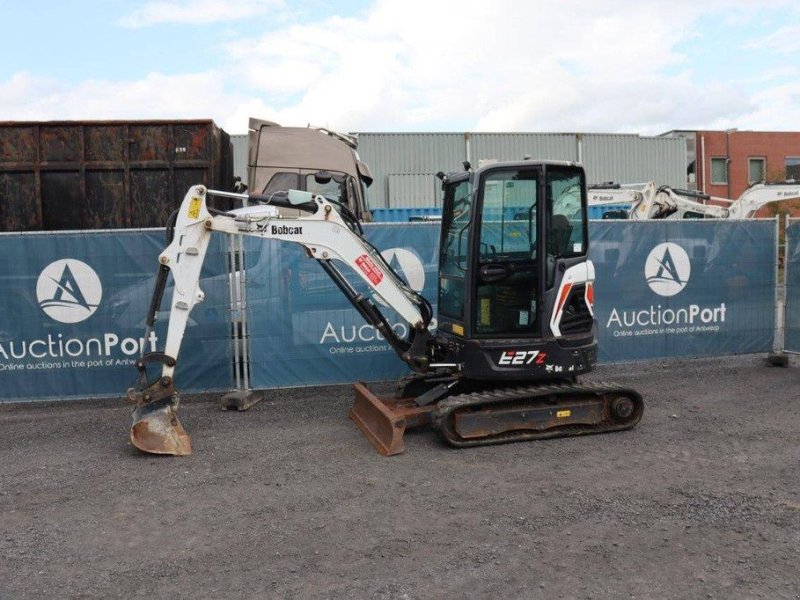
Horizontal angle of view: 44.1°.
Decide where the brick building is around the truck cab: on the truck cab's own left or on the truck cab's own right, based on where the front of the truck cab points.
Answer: on the truck cab's own left

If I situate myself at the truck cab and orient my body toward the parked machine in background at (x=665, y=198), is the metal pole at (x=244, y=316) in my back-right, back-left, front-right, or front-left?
back-right

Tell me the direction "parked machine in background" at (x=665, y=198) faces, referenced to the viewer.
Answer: facing to the left of the viewer

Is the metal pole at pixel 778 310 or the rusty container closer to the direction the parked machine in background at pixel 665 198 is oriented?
the rusty container

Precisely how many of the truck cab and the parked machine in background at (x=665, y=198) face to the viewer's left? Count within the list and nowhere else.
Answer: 1

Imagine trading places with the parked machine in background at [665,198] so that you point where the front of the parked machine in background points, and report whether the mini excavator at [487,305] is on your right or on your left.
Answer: on your left

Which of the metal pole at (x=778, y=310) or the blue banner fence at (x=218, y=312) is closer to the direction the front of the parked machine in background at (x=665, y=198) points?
the blue banner fence

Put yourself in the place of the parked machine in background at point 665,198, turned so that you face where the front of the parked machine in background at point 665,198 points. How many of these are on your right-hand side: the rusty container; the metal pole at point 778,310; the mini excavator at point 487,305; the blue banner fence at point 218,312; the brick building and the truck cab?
1
